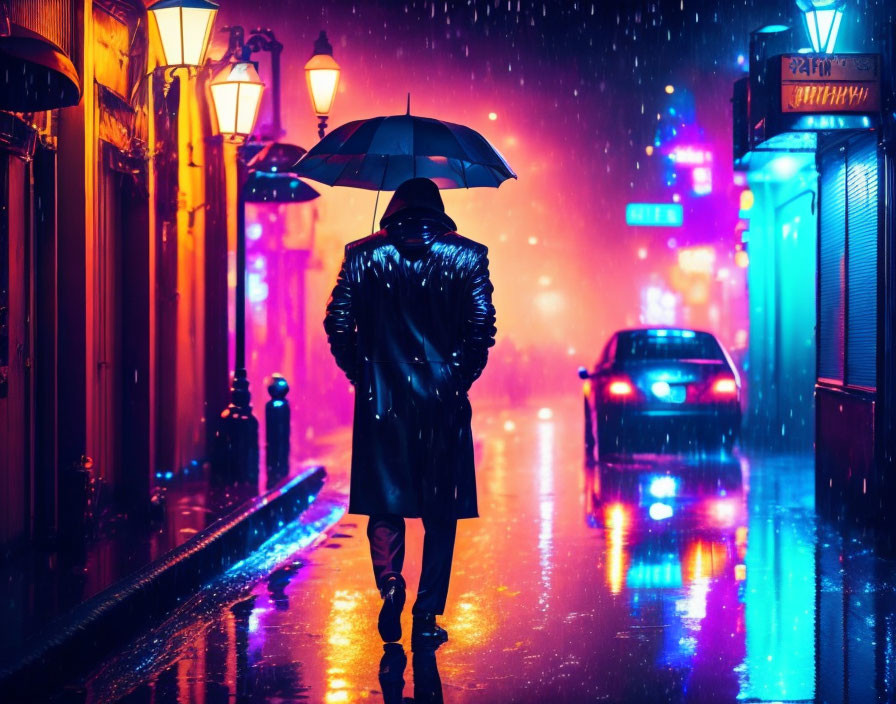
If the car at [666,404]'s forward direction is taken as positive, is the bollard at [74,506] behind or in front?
behind

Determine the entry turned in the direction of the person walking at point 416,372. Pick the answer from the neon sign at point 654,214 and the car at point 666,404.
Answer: the neon sign

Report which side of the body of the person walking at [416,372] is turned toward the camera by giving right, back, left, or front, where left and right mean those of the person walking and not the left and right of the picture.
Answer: back

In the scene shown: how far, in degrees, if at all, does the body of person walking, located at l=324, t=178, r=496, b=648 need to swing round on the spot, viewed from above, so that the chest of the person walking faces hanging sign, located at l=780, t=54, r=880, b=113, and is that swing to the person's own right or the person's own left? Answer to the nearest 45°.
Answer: approximately 45° to the person's own right

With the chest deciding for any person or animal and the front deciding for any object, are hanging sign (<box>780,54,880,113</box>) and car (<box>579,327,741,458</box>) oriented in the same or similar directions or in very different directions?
very different directions

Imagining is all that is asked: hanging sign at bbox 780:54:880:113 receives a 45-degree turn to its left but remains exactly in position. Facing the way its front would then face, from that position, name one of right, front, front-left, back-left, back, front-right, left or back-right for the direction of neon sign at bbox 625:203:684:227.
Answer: back-left

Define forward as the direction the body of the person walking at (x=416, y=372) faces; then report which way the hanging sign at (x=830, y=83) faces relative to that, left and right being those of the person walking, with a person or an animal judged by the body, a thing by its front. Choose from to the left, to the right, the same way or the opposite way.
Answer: the opposite way

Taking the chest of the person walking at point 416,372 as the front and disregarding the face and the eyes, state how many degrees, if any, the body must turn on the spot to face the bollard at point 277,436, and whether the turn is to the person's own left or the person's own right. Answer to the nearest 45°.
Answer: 0° — they already face it

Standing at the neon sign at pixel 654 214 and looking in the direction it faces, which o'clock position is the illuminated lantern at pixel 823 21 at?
The illuminated lantern is roughly at 12 o'clock from the neon sign.

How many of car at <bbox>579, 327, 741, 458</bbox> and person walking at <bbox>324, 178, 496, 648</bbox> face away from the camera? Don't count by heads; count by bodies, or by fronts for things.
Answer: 2

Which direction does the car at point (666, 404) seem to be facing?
away from the camera
